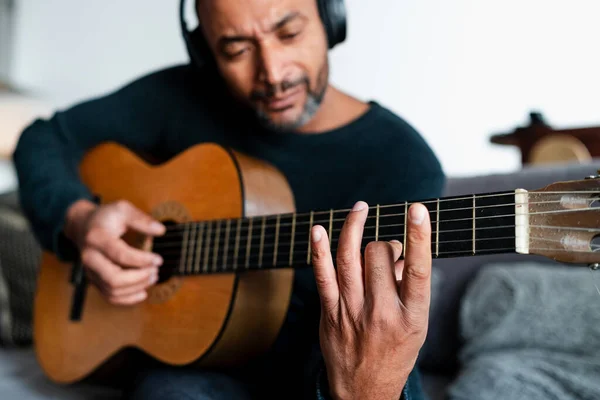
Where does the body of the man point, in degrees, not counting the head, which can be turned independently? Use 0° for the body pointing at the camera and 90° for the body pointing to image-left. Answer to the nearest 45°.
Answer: approximately 0°

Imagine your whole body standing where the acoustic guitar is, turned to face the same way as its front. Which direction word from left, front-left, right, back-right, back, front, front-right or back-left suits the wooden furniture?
back
